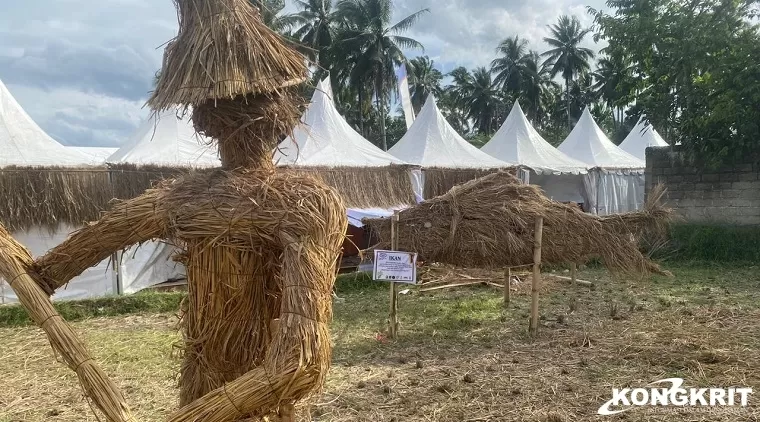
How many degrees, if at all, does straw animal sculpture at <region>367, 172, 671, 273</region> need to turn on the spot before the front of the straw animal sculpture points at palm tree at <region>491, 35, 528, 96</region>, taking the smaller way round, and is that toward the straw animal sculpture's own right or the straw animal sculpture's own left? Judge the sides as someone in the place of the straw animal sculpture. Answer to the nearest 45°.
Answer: approximately 90° to the straw animal sculpture's own right

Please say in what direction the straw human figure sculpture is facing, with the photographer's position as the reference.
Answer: facing the viewer and to the left of the viewer

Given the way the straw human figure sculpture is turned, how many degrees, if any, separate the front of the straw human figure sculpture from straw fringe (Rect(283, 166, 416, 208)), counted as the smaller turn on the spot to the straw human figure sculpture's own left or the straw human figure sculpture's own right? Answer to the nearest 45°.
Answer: approximately 180°

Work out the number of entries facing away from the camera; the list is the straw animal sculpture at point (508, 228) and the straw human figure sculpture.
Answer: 0

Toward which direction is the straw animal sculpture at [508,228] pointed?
to the viewer's left

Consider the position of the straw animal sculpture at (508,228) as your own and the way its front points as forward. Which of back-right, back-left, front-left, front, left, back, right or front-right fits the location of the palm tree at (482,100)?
right

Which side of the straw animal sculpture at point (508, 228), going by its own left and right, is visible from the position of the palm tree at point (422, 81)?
right

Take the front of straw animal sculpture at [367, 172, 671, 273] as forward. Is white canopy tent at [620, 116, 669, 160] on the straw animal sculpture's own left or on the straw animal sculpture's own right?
on the straw animal sculpture's own right

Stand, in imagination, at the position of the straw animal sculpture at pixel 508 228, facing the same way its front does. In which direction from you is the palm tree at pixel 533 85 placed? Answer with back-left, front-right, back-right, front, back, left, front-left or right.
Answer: right

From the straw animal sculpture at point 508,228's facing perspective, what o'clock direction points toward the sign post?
The sign post is roughly at 11 o'clock from the straw animal sculpture.

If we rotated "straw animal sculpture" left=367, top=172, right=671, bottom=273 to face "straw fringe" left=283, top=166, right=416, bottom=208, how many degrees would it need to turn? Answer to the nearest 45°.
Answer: approximately 45° to its right

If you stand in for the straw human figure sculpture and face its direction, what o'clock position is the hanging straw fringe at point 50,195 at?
The hanging straw fringe is roughly at 4 o'clock from the straw human figure sculpture.

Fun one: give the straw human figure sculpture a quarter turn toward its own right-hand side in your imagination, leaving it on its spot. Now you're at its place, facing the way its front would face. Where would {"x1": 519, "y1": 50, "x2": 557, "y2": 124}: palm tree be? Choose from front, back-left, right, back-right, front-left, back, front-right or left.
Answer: right

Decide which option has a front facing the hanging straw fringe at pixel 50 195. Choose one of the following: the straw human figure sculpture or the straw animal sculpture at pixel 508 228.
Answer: the straw animal sculpture

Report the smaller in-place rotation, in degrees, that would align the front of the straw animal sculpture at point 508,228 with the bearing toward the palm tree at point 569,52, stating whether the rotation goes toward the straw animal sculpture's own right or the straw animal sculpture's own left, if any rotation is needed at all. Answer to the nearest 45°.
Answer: approximately 90° to the straw animal sculpture's own right

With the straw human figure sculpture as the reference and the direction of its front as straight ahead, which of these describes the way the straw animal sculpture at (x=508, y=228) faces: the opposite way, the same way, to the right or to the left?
to the right

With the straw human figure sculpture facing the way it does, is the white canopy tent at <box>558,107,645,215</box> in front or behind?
behind

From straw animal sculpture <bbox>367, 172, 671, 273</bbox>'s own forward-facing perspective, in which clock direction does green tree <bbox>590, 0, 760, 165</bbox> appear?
The green tree is roughly at 4 o'clock from the straw animal sculpture.

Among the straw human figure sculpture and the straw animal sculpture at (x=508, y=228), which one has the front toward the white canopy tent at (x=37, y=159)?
the straw animal sculpture
